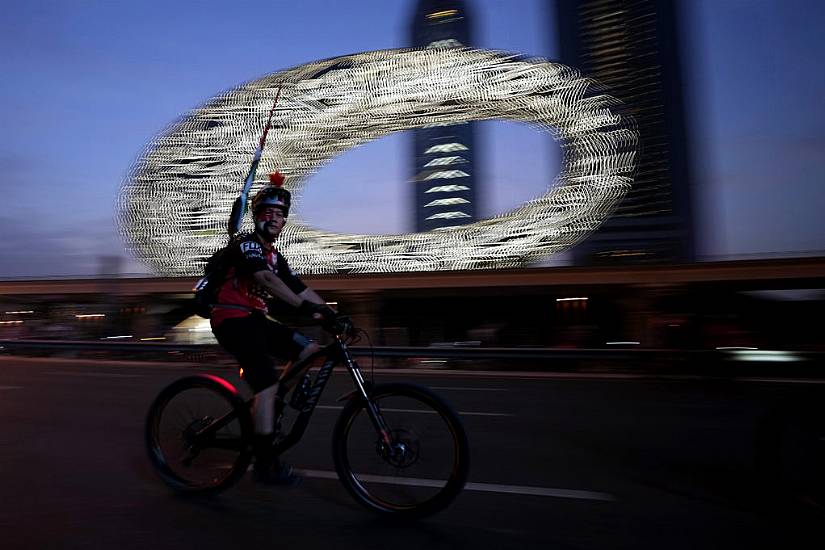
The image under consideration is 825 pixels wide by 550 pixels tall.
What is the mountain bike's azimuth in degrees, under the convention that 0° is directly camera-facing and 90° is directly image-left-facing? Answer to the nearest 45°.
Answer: approximately 270°

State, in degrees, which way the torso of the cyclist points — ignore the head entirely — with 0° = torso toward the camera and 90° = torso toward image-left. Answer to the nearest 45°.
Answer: approximately 270°

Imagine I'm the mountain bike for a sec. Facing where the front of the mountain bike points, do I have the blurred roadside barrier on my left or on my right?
on my left

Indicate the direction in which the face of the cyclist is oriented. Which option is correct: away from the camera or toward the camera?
toward the camera
